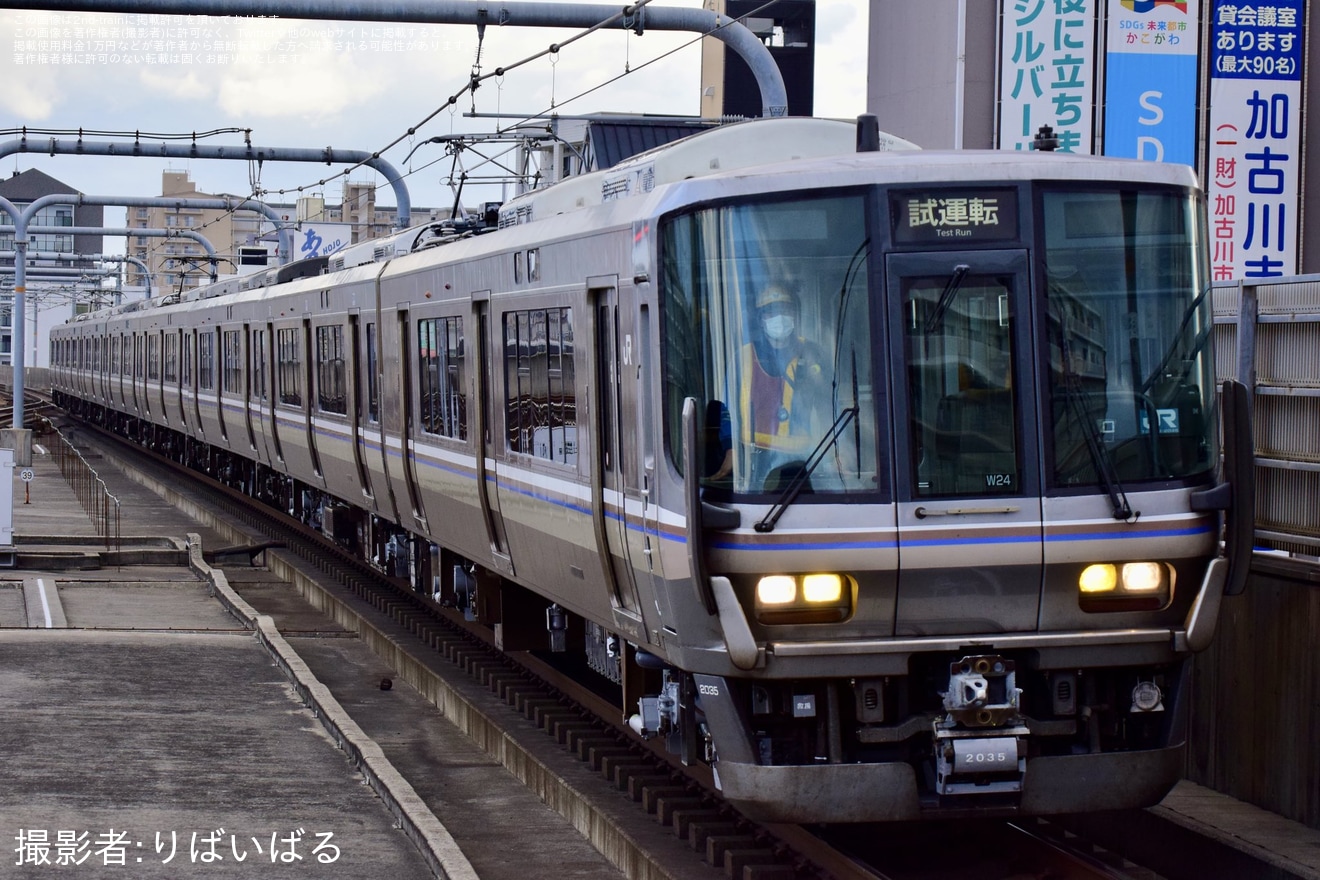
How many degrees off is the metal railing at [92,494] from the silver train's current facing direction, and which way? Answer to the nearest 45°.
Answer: approximately 180°

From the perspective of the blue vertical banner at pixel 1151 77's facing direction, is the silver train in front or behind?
in front

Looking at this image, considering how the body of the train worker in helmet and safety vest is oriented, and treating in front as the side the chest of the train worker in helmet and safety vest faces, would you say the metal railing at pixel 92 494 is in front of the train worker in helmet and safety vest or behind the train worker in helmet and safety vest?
behind

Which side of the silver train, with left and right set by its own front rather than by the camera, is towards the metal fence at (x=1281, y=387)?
left

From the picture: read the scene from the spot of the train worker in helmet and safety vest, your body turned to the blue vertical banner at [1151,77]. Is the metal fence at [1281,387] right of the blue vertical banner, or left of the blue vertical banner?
right

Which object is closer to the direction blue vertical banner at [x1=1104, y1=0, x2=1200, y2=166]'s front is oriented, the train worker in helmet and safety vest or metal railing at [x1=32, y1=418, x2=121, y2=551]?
the train worker in helmet and safety vest

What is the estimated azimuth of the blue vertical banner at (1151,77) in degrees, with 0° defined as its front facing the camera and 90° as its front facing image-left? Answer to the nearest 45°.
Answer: approximately 0°

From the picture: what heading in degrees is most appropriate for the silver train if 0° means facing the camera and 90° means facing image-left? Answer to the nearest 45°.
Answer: approximately 315°

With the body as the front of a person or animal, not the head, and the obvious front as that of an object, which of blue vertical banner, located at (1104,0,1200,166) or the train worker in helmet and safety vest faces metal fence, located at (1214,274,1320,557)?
the blue vertical banner
